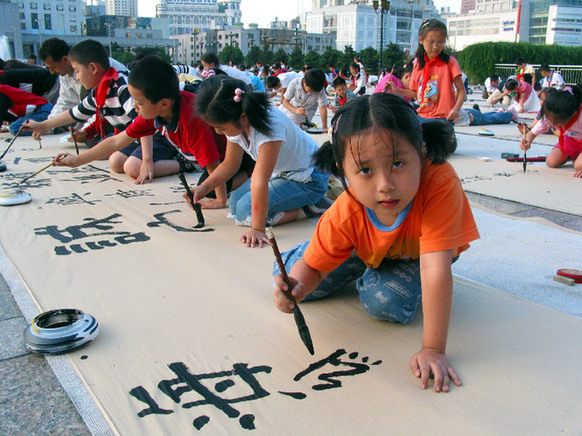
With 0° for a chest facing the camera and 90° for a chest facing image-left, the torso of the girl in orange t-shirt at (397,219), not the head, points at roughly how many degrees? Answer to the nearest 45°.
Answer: approximately 0°

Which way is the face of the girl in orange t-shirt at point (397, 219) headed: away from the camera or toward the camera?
toward the camera

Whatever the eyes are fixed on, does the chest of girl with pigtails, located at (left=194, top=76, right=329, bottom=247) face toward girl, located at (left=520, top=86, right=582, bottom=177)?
no

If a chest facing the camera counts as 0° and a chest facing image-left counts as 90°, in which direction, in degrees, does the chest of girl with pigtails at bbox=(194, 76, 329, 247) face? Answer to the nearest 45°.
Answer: approximately 45°

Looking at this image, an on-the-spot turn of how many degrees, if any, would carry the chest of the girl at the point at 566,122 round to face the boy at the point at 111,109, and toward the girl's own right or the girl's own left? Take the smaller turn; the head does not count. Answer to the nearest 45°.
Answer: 0° — they already face them

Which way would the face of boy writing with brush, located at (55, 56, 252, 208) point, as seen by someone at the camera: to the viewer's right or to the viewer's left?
to the viewer's left

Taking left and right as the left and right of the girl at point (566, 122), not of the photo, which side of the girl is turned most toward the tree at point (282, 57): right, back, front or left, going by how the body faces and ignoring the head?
right

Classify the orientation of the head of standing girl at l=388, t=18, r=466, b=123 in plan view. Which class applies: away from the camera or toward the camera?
toward the camera

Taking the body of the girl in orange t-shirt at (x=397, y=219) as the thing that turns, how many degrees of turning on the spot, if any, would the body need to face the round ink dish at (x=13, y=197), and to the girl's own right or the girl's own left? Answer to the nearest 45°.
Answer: approximately 135° to the girl's own right

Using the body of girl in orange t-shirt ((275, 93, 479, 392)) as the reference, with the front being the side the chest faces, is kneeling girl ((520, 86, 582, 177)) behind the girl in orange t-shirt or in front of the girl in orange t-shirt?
behind

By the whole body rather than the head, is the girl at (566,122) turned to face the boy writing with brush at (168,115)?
yes

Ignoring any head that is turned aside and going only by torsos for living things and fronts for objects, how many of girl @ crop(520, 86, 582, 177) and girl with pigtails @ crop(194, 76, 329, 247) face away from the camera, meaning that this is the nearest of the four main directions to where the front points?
0

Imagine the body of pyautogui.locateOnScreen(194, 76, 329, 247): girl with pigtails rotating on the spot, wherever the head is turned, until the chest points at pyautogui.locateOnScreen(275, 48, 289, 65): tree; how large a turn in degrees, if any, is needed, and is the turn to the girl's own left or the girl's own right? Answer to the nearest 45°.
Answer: approximately 135° to the girl's own right

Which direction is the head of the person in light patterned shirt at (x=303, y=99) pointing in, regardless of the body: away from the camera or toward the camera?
toward the camera

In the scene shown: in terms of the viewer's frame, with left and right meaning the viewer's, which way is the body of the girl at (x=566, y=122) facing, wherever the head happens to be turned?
facing the viewer and to the left of the viewer

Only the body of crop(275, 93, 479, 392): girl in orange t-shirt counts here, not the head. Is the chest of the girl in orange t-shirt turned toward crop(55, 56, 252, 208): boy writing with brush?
no

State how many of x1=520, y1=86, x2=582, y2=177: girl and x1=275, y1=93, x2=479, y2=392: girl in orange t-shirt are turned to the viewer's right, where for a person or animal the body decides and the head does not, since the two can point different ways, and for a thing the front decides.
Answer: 0
